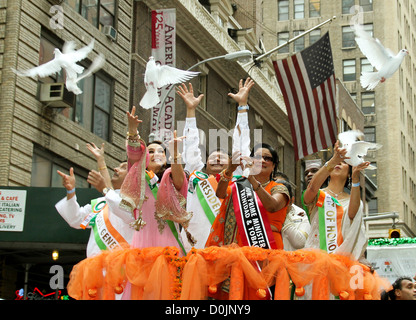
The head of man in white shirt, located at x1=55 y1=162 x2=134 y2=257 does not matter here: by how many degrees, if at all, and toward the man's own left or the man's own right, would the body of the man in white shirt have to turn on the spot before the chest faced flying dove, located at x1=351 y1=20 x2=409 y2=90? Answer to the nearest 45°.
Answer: approximately 135° to the man's own left

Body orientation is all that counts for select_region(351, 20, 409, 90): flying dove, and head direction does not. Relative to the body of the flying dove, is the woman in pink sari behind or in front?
behind

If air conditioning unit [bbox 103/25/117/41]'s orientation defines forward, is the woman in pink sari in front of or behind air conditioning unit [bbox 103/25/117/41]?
in front

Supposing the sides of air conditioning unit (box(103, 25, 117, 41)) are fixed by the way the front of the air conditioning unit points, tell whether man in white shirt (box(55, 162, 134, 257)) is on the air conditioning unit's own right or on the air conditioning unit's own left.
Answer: on the air conditioning unit's own right

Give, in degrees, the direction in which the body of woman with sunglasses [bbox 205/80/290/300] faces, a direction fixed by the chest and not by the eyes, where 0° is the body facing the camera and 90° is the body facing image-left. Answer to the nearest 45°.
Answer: approximately 45°

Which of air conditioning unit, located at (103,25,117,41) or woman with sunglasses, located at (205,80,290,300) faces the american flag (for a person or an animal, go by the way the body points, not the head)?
the air conditioning unit

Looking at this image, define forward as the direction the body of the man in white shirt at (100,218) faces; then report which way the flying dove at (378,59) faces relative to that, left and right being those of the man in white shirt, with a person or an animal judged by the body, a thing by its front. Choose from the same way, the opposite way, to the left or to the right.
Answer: to the left

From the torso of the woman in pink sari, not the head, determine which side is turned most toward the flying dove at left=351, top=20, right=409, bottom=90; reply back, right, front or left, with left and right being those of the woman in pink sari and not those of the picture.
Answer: left

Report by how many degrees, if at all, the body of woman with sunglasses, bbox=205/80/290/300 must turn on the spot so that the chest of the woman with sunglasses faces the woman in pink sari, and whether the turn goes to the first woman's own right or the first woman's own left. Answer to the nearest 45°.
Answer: approximately 45° to the first woman's own right

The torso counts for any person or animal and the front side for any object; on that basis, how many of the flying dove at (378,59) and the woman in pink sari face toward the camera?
1

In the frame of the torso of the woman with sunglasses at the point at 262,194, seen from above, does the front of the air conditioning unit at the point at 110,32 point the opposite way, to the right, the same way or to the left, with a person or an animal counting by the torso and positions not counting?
to the left

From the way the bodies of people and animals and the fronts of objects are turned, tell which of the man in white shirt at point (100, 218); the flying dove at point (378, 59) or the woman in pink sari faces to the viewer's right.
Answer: the flying dove

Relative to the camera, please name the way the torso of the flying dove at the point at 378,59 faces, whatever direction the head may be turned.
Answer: to the viewer's right

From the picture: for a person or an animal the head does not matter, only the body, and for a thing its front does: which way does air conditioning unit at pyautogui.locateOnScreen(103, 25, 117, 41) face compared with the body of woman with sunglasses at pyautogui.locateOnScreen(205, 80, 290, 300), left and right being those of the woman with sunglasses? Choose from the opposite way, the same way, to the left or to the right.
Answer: to the left

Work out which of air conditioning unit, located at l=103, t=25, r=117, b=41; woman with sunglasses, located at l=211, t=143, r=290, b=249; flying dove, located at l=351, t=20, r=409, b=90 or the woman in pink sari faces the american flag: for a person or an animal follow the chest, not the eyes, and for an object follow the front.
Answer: the air conditioning unit

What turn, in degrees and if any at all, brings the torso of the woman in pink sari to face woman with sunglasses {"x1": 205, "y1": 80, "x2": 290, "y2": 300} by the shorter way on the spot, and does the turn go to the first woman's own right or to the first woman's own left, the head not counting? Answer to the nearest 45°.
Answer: approximately 90° to the first woman's own left
